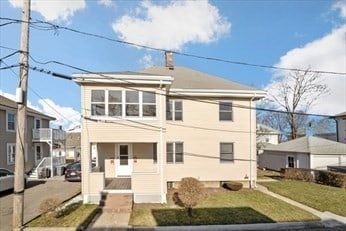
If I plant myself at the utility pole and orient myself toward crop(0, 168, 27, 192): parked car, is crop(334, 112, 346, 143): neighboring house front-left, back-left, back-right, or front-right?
front-right

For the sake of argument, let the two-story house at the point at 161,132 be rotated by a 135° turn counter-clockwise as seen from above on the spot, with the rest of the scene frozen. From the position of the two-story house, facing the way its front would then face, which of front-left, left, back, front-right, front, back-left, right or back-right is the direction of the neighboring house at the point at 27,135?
left

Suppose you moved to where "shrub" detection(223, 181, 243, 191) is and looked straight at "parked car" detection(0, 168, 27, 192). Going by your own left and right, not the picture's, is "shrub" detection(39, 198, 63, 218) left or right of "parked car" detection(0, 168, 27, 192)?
left

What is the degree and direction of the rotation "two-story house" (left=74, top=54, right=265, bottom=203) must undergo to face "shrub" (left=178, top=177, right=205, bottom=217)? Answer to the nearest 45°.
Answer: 0° — it already faces it

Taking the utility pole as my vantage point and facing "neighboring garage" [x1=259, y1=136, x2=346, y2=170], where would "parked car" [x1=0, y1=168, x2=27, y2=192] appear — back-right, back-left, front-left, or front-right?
front-left

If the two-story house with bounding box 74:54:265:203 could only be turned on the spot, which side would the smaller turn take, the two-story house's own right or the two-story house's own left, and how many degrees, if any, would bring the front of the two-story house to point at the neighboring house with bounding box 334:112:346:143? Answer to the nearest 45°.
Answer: approximately 135° to the two-story house's own left

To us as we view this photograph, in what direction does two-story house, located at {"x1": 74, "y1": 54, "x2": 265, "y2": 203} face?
facing the viewer

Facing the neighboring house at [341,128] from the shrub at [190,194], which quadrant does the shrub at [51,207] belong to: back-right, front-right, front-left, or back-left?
back-left

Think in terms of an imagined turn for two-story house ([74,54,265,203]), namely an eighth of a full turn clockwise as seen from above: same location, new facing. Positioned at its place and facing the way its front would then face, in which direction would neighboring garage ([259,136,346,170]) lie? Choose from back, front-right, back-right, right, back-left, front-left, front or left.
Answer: back

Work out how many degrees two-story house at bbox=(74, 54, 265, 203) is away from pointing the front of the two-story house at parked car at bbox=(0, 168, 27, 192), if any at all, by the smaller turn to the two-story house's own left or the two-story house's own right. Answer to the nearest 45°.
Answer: approximately 90° to the two-story house's own right
